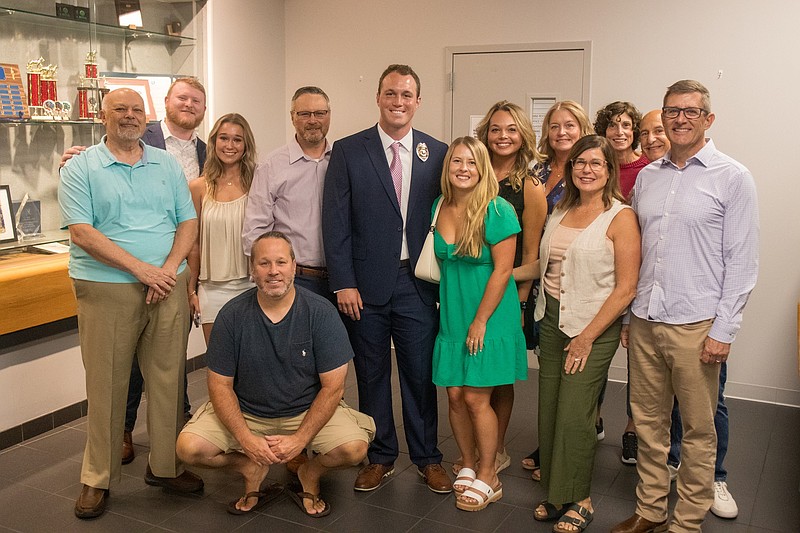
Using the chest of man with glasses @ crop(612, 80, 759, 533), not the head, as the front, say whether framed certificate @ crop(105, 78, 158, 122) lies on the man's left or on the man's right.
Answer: on the man's right

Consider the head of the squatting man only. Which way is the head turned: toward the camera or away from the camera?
toward the camera

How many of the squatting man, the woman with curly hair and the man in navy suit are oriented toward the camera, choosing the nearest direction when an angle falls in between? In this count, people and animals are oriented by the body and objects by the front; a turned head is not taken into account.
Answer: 3

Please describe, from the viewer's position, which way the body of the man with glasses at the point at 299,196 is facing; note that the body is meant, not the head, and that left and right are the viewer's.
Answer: facing the viewer and to the right of the viewer

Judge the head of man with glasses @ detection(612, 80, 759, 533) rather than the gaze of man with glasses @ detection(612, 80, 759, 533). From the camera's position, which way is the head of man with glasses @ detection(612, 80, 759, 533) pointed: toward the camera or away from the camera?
toward the camera

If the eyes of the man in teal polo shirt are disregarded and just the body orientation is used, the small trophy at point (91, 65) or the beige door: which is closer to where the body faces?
the beige door

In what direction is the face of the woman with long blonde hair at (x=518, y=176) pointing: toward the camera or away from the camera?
toward the camera

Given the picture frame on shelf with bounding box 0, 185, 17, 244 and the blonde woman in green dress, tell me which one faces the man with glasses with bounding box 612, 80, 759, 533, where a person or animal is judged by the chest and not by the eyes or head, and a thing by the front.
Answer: the picture frame on shelf

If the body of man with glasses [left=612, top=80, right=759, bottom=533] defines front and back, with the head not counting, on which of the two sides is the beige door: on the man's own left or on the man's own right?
on the man's own right

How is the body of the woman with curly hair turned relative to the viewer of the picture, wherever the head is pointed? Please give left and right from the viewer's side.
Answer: facing the viewer

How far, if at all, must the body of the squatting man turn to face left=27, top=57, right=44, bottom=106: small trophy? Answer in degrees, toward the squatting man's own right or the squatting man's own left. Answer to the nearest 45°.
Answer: approximately 135° to the squatting man's own right

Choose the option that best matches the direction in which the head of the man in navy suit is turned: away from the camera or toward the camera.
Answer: toward the camera

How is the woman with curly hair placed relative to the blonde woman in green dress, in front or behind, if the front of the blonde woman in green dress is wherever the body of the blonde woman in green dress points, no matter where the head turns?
behind

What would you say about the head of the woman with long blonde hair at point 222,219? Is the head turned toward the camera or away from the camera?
toward the camera

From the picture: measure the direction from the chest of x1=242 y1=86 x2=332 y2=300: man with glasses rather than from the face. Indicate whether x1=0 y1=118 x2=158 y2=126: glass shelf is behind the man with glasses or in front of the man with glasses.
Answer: behind

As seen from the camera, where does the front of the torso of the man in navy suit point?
toward the camera

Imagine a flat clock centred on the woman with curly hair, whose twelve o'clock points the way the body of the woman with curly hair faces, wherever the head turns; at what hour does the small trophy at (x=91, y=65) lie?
The small trophy is roughly at 3 o'clock from the woman with curly hair.
